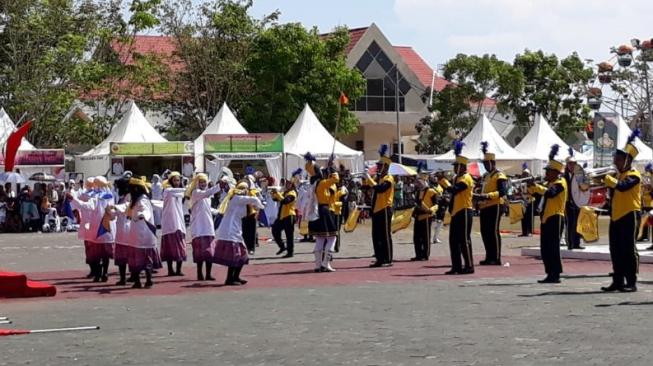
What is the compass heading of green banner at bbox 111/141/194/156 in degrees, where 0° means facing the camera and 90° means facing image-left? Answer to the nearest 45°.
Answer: approximately 0°

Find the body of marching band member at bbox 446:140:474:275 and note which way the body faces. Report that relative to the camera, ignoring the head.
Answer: to the viewer's left

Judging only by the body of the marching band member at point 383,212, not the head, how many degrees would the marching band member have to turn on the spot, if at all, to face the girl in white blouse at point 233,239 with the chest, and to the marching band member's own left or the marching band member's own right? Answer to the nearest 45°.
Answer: approximately 45° to the marching band member's own left

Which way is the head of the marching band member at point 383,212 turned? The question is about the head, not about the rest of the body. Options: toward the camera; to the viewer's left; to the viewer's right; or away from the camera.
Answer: to the viewer's left

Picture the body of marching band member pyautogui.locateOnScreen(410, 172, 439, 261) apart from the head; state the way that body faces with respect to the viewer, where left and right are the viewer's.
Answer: facing to the left of the viewer

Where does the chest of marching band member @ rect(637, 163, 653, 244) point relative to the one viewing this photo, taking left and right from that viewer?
facing to the left of the viewer

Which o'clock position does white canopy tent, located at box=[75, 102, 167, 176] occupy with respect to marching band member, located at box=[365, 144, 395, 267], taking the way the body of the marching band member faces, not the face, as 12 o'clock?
The white canopy tent is roughly at 2 o'clock from the marching band member.

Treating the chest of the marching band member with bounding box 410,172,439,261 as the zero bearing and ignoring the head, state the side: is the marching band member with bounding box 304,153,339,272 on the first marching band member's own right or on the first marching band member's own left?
on the first marching band member's own left

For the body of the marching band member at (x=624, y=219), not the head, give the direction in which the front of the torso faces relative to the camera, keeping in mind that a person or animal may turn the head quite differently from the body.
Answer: to the viewer's left

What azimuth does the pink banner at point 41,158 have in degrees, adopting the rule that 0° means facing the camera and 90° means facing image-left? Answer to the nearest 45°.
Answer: approximately 0°
